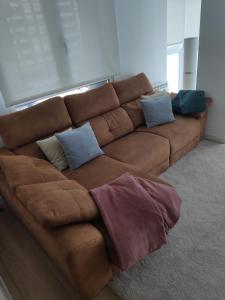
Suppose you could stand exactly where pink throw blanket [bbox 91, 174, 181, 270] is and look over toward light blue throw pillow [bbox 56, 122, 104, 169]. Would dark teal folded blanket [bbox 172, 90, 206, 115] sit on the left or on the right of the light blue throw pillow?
right

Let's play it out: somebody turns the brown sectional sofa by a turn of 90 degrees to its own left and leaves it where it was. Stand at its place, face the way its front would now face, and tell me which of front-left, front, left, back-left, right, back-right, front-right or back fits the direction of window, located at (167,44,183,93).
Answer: front

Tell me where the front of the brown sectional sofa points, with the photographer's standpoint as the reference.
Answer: facing the viewer and to the right of the viewer
